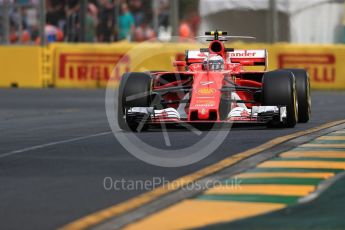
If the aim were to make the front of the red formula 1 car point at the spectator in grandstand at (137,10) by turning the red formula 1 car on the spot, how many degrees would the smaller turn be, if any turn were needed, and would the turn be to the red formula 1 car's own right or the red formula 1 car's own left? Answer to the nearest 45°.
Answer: approximately 180°

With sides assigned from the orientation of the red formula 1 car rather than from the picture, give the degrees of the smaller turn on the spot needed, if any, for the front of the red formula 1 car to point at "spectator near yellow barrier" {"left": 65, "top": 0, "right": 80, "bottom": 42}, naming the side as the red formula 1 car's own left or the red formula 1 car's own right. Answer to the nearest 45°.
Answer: approximately 180°

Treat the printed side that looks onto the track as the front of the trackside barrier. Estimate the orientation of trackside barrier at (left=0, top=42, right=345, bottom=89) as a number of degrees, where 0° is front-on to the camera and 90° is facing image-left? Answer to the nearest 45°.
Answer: approximately 0°

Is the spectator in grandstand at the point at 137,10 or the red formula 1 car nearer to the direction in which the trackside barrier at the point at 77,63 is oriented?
the red formula 1 car

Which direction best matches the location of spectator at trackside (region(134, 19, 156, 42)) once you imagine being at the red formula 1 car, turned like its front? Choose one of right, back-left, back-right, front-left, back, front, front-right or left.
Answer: back

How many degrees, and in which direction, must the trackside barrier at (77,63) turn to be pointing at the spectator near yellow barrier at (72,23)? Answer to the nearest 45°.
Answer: approximately 180°

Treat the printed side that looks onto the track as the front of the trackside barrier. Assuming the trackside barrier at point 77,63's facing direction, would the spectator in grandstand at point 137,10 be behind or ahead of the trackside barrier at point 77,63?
behind

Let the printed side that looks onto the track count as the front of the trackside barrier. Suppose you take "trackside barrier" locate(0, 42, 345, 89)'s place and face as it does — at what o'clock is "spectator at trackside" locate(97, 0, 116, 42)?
The spectator at trackside is roughly at 6 o'clock from the trackside barrier.

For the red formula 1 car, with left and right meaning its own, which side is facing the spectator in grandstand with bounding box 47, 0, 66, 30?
back

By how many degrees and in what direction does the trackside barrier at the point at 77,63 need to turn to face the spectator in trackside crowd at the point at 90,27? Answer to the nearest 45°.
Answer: approximately 180°

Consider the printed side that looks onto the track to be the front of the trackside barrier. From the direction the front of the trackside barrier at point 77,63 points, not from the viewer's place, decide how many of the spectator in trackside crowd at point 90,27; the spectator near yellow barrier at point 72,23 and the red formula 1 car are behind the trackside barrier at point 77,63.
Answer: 2

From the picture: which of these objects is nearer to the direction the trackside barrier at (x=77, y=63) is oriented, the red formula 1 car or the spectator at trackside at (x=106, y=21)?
the red formula 1 car
